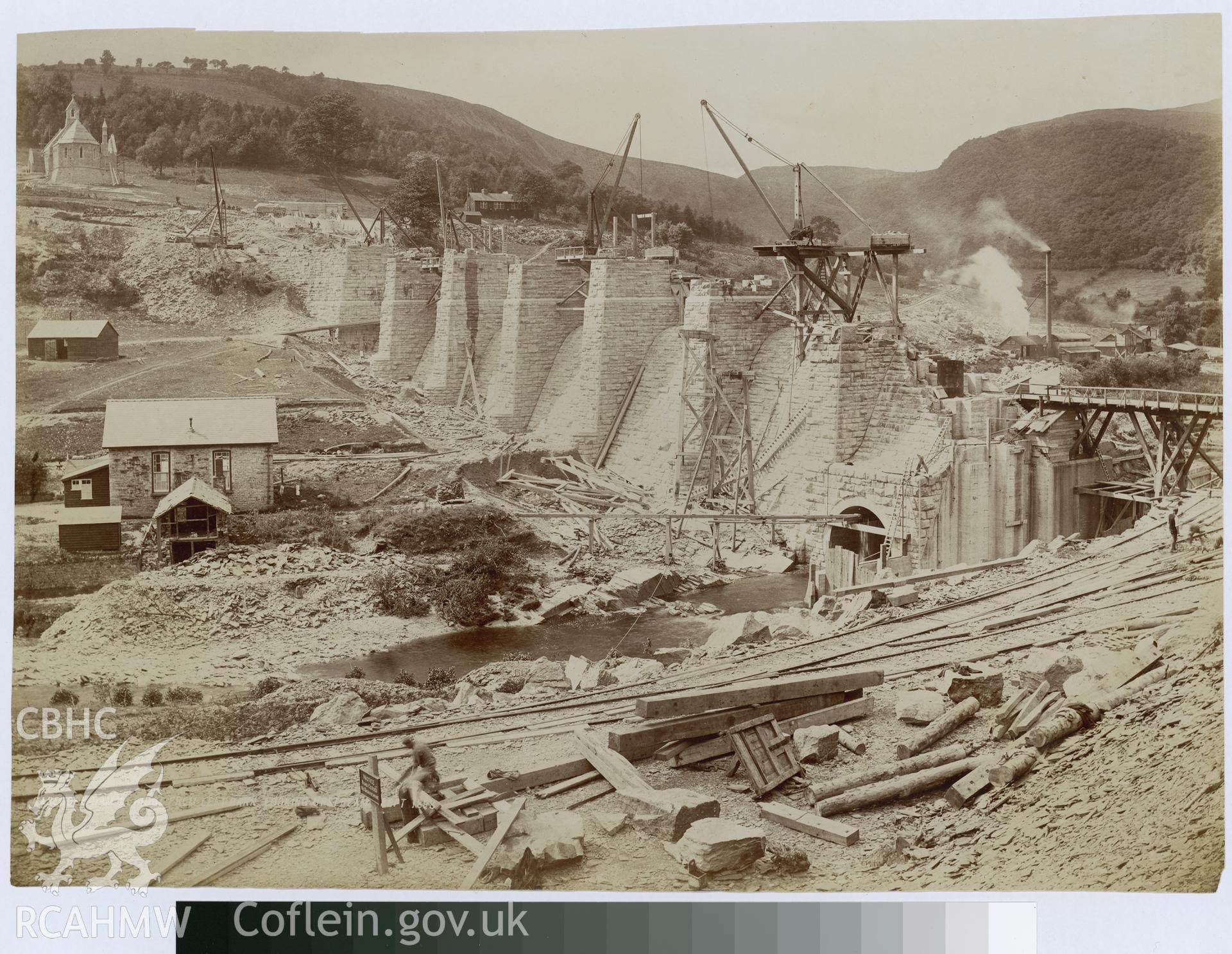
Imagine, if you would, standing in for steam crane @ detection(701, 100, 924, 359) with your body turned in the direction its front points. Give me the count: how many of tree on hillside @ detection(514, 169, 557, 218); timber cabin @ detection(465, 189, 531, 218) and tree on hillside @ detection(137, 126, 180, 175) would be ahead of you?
3

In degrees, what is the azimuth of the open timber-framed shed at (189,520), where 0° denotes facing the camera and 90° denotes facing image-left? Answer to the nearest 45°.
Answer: approximately 0°

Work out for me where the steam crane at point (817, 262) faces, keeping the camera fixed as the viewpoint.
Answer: facing to the left of the viewer

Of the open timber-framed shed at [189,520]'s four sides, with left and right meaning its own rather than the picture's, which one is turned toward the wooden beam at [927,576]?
left

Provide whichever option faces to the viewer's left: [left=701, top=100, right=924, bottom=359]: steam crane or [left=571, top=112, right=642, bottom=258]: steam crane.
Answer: [left=701, top=100, right=924, bottom=359]: steam crane

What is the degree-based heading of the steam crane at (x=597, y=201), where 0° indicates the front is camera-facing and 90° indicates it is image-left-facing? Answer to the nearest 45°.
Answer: approximately 270°

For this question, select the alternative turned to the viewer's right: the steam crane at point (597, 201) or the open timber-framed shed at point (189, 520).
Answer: the steam crane
